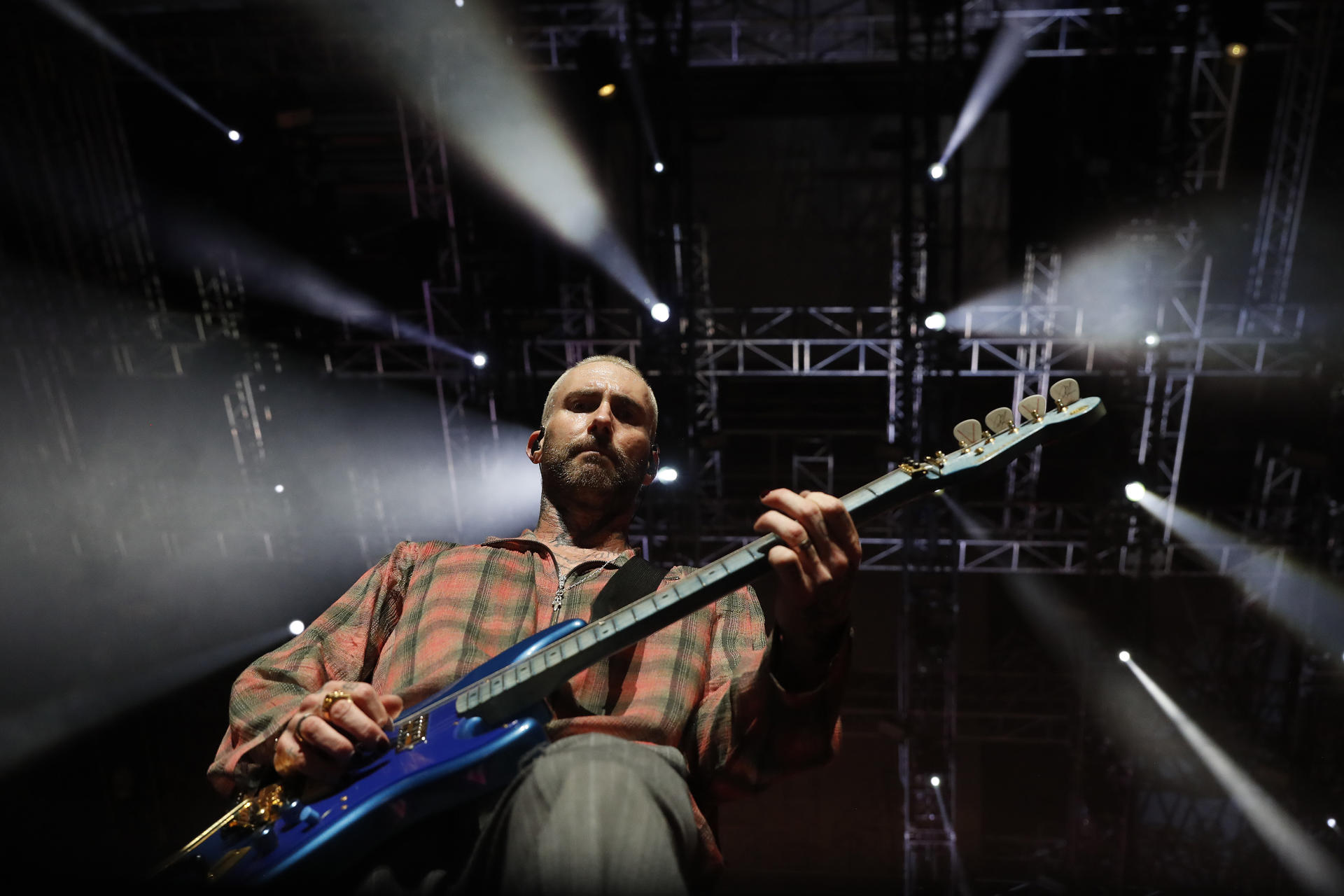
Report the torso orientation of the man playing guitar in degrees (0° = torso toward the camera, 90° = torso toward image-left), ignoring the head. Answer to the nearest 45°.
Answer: approximately 0°
